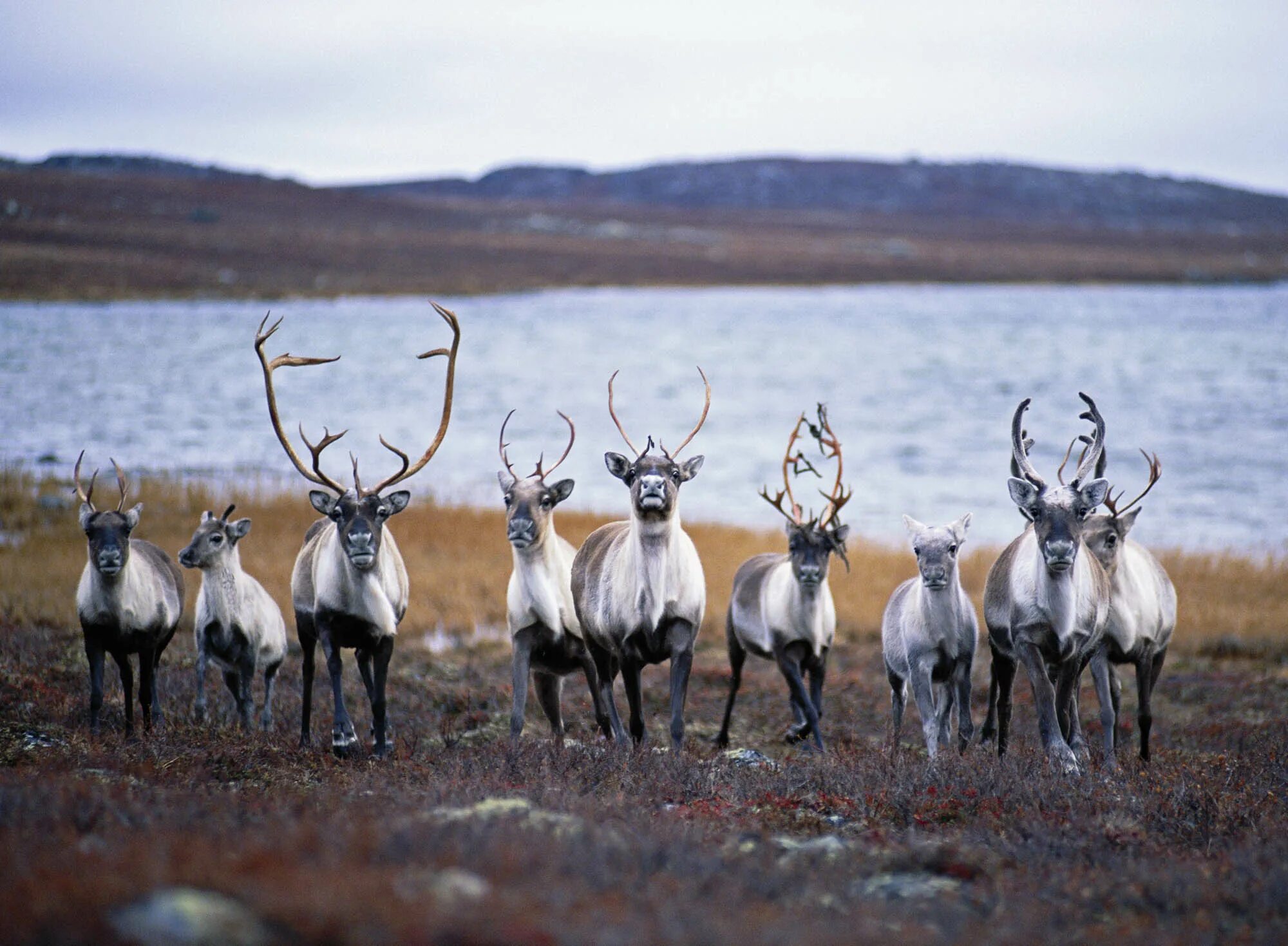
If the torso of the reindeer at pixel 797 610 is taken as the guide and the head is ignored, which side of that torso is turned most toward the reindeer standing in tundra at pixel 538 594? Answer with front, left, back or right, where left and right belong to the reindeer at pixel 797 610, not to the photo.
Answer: right

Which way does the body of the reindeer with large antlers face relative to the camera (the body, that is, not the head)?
toward the camera

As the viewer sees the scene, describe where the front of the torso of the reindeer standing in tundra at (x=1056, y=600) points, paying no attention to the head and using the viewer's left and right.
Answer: facing the viewer

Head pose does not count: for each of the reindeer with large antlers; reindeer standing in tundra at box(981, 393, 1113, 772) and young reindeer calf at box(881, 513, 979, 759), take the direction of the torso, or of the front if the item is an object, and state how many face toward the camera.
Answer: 3

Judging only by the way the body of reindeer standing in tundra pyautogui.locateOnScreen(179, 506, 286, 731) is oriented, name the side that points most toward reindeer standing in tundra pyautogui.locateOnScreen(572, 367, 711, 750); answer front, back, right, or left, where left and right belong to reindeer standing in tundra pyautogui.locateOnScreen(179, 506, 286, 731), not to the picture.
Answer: left

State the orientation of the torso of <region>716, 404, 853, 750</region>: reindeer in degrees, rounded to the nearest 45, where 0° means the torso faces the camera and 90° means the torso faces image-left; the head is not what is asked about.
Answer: approximately 315°

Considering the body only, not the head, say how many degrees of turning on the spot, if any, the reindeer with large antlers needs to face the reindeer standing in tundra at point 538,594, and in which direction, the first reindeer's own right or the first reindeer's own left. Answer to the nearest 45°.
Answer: approximately 90° to the first reindeer's own left

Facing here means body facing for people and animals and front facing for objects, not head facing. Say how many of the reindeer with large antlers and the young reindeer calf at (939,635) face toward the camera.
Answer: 2

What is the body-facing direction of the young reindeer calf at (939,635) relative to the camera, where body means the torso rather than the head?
toward the camera

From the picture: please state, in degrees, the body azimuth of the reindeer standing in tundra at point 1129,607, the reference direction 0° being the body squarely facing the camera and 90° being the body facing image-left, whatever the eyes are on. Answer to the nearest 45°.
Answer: approximately 45°
